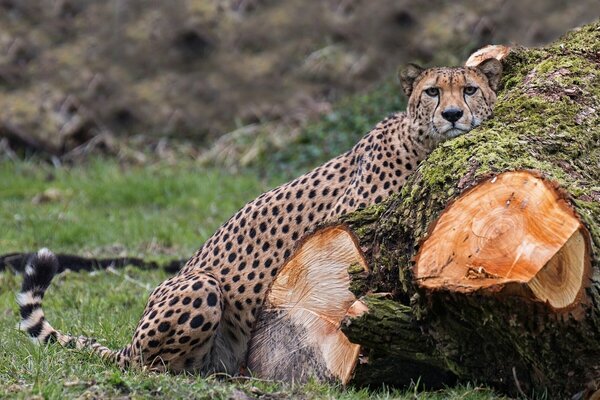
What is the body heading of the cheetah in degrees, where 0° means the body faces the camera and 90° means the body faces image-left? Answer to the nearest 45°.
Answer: approximately 270°
